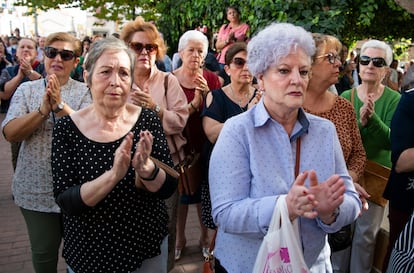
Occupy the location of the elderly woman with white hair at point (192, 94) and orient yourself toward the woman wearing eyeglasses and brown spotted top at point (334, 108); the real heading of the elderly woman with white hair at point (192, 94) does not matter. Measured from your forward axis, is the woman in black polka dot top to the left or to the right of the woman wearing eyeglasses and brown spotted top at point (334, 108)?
right

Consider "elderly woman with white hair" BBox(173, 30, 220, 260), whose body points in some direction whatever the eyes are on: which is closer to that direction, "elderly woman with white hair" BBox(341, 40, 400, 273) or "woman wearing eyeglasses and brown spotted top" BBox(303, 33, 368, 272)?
the woman wearing eyeglasses and brown spotted top

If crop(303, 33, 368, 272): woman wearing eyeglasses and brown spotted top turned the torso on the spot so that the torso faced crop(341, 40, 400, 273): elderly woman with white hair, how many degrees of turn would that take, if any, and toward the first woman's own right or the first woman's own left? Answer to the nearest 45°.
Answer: approximately 135° to the first woman's own left

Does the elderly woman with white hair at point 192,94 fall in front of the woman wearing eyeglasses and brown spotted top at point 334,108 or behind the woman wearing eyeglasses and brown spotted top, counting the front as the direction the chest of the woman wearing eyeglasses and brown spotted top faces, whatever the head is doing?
behind

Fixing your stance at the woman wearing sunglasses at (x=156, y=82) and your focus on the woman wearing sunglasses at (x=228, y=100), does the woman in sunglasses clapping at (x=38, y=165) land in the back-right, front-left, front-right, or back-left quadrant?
back-right

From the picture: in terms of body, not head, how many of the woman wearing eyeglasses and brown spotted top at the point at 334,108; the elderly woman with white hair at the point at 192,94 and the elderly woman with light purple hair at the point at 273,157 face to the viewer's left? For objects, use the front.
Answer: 0

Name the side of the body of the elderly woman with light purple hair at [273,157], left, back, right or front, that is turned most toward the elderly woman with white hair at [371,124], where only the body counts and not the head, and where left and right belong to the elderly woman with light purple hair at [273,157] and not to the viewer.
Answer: left

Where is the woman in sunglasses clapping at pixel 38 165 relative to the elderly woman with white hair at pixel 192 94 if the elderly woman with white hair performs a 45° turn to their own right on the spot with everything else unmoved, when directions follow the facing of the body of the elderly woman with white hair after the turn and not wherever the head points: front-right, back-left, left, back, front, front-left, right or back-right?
front

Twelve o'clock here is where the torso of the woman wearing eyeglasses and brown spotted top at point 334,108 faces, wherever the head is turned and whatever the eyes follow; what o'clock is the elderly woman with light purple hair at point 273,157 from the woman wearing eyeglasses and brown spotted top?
The elderly woman with light purple hair is roughly at 2 o'clock from the woman wearing eyeglasses and brown spotted top.

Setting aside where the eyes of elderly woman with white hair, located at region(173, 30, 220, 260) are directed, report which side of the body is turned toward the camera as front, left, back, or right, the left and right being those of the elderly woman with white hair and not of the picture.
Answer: front

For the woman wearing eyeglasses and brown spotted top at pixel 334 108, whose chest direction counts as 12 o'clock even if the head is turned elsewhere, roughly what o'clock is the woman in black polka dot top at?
The woman in black polka dot top is roughly at 3 o'clock from the woman wearing eyeglasses and brown spotted top.

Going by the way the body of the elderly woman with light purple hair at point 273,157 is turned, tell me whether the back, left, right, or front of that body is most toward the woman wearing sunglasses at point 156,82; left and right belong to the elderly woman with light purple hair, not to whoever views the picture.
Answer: back

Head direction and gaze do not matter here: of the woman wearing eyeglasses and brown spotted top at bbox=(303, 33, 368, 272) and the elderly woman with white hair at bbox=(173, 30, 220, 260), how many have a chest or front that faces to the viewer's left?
0

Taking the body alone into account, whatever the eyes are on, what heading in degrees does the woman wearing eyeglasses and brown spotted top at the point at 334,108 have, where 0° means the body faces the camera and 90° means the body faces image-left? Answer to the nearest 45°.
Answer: approximately 315°

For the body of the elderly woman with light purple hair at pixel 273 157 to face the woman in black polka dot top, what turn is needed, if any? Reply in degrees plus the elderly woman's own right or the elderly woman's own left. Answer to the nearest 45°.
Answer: approximately 135° to the elderly woman's own right

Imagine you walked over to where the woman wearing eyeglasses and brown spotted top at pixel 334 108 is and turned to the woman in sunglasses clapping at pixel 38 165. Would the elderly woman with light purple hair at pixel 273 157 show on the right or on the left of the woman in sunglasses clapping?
left

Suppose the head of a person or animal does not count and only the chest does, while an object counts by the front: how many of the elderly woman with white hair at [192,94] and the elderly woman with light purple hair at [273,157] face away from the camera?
0
